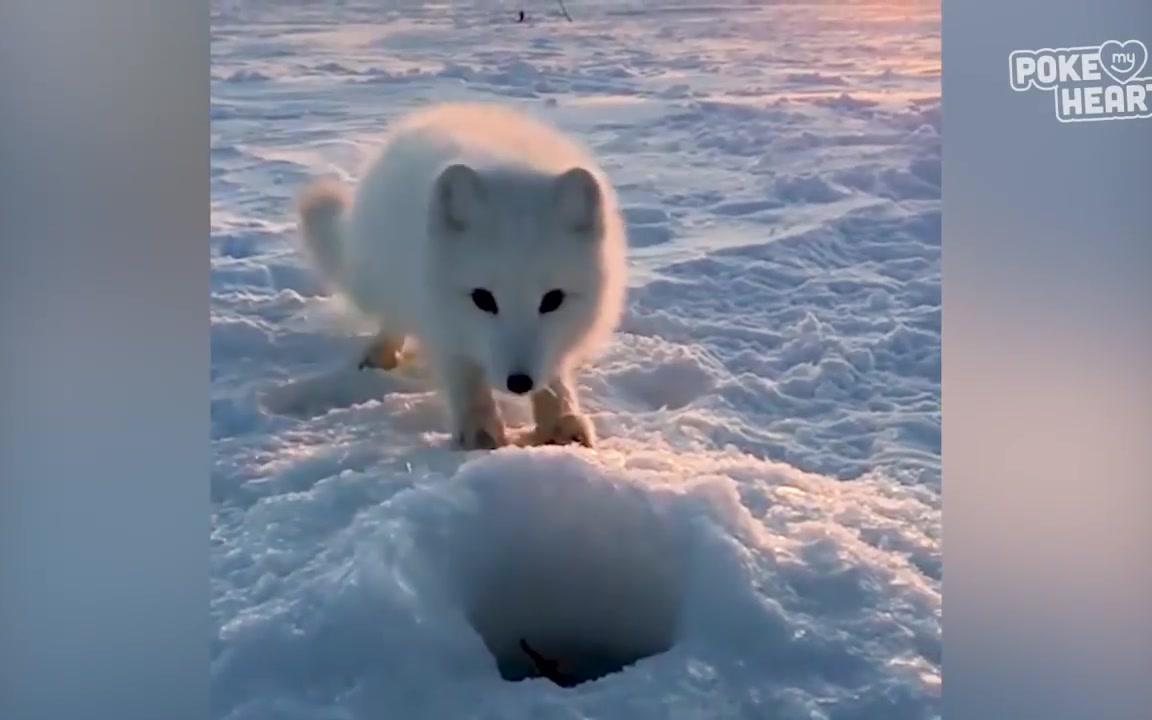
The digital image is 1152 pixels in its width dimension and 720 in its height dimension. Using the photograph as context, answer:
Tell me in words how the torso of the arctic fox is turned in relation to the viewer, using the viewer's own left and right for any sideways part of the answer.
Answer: facing the viewer and to the right of the viewer
